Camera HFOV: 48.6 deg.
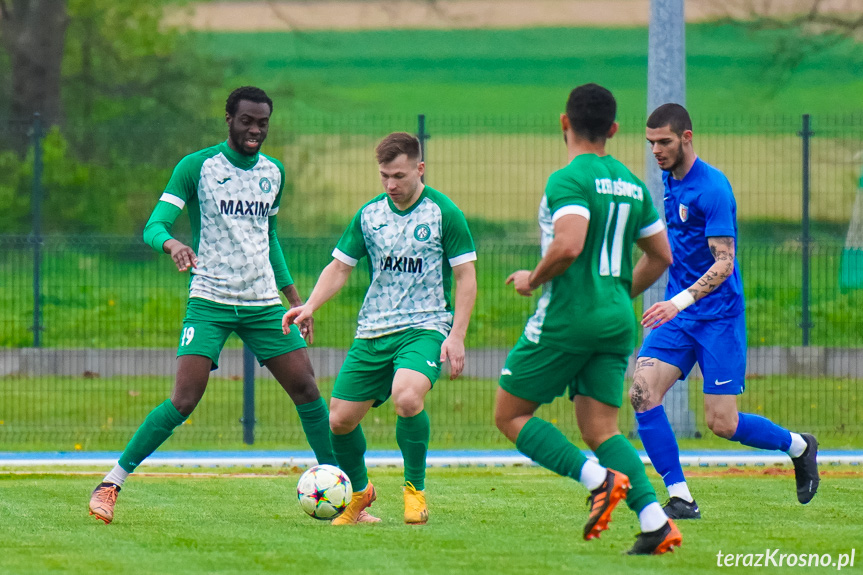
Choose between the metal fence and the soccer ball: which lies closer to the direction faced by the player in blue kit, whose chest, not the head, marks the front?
the soccer ball

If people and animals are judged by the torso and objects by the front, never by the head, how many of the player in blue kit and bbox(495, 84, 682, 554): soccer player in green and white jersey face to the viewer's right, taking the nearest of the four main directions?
0

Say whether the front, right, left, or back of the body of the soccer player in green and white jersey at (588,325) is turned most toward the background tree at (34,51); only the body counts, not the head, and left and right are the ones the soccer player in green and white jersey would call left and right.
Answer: front

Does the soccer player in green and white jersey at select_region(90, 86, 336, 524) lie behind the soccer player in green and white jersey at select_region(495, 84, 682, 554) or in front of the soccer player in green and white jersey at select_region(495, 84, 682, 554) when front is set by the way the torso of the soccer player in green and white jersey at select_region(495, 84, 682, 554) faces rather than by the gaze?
in front

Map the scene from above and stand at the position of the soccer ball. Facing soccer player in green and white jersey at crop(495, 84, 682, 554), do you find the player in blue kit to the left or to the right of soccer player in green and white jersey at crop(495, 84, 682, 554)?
left

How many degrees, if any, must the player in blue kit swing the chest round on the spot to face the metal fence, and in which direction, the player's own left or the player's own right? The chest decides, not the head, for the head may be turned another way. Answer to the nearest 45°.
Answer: approximately 90° to the player's own right

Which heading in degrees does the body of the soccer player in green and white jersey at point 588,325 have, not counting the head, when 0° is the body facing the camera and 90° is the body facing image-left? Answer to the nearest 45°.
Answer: approximately 135°

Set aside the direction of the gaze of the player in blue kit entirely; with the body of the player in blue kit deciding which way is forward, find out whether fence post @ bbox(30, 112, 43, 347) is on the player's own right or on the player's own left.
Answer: on the player's own right

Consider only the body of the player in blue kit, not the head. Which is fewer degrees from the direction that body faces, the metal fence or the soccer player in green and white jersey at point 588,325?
the soccer player in green and white jersey

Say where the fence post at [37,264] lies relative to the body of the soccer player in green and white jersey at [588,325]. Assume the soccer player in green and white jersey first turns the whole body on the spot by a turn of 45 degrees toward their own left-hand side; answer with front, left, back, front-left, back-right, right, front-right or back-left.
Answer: front-right

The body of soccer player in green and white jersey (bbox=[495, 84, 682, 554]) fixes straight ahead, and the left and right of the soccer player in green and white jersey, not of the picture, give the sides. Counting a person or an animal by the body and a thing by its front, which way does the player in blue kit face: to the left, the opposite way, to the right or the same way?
to the left

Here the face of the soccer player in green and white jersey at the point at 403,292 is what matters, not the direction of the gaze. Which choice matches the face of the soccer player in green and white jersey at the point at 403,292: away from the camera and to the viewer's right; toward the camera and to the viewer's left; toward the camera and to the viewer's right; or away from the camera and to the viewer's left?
toward the camera and to the viewer's left

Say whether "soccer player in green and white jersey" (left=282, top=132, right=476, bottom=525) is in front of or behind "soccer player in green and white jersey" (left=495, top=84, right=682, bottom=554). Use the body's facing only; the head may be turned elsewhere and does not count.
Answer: in front
